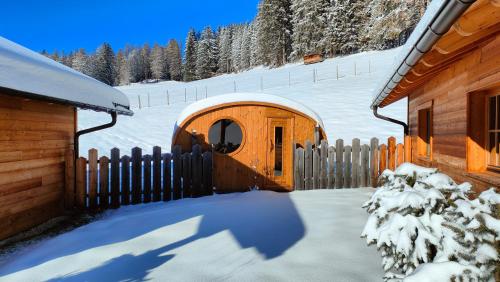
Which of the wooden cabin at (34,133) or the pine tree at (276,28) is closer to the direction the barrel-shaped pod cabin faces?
the wooden cabin

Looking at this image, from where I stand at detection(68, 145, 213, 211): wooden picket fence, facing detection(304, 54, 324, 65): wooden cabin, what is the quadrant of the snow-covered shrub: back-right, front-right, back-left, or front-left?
back-right

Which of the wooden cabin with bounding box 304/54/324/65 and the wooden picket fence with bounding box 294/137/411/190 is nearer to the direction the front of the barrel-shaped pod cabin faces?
the wooden picket fence

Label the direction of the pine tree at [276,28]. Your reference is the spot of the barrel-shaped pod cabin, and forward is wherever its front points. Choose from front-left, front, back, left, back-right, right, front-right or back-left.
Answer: back

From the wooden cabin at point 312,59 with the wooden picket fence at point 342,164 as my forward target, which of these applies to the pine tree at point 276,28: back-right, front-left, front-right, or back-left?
back-right

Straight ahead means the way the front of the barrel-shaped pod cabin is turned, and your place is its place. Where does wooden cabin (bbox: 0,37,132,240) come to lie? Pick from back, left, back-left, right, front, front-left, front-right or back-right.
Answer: front-right

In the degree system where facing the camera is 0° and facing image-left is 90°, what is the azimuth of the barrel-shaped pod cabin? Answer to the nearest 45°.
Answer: approximately 0°

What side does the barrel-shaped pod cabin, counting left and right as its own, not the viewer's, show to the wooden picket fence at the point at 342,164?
left
